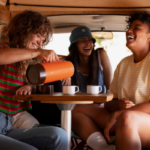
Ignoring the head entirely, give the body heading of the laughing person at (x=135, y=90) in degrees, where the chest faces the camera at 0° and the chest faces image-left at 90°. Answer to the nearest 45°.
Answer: approximately 45°

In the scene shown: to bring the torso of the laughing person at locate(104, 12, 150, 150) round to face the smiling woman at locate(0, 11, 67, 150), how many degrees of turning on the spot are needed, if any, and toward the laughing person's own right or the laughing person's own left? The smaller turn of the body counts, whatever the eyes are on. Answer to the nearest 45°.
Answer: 0° — they already face them

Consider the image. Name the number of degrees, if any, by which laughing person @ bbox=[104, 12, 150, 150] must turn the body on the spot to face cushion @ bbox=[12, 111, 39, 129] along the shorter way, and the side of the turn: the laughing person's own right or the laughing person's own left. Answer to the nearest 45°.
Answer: approximately 45° to the laughing person's own right
